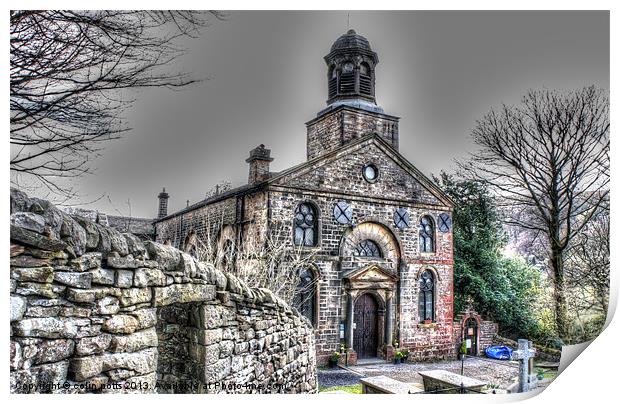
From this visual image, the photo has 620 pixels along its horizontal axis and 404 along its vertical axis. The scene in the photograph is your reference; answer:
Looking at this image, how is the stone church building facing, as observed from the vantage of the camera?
facing the viewer and to the right of the viewer

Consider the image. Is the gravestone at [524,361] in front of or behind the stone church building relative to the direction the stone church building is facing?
in front

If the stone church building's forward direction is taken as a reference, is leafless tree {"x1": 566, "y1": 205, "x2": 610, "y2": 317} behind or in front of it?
in front
